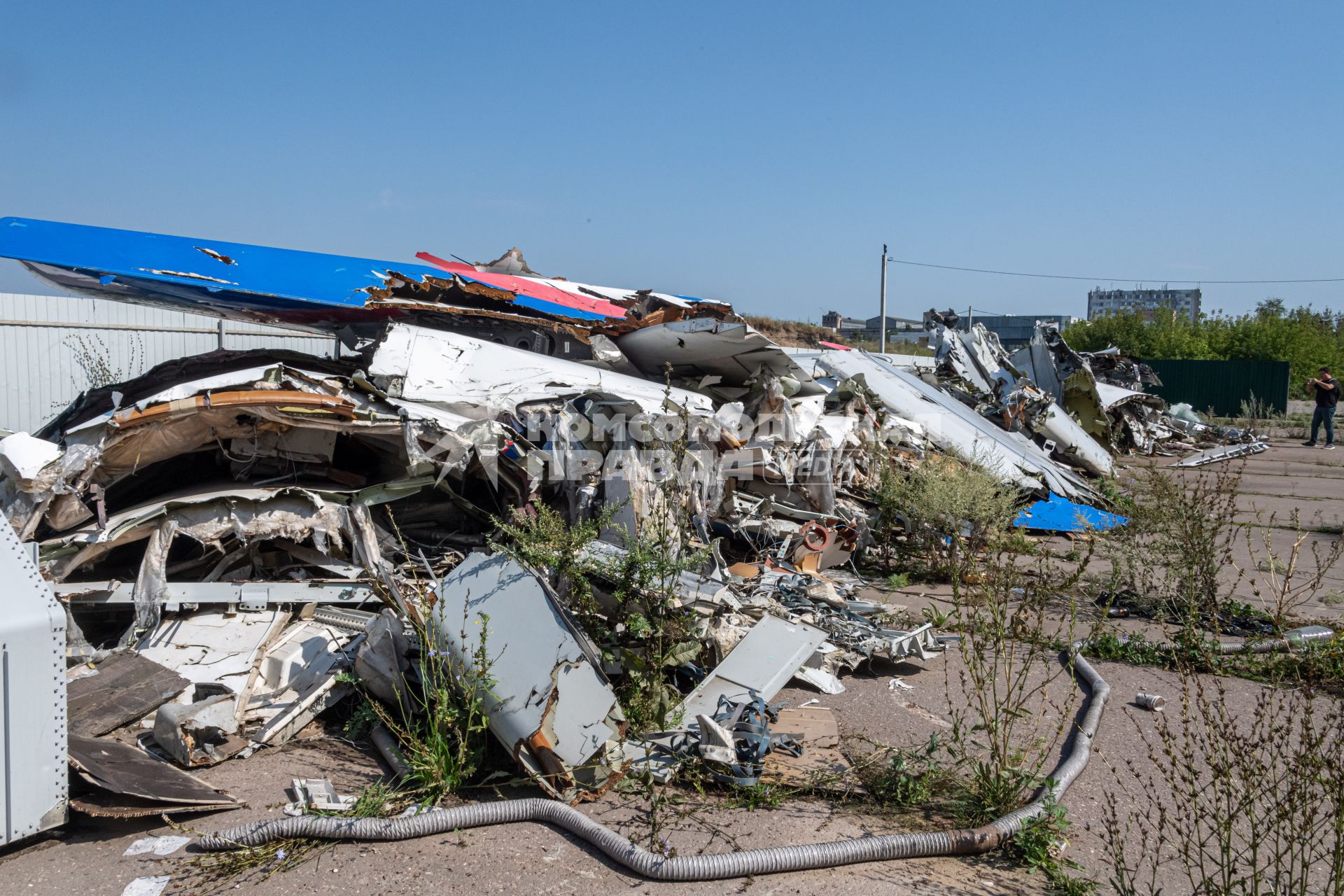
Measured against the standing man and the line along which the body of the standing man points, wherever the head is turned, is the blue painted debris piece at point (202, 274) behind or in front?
in front

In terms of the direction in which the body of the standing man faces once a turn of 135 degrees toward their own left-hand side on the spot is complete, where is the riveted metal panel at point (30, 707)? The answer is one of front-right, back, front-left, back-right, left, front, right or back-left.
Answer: right

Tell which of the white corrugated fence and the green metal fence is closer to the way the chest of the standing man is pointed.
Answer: the white corrugated fence

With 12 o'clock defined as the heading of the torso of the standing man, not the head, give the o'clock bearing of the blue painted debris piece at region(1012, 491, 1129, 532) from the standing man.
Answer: The blue painted debris piece is roughly at 11 o'clock from the standing man.

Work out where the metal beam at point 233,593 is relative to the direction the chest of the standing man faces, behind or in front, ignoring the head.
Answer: in front

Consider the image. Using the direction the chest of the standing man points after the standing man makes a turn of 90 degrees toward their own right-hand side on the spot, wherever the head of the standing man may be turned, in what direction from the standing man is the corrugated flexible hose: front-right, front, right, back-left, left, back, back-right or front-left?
back-left

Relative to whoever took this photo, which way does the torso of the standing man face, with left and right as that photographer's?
facing the viewer and to the left of the viewer

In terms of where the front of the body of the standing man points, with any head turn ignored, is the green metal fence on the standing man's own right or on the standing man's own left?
on the standing man's own right

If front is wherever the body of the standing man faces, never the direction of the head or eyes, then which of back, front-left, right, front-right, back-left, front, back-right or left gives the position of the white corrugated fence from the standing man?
front
